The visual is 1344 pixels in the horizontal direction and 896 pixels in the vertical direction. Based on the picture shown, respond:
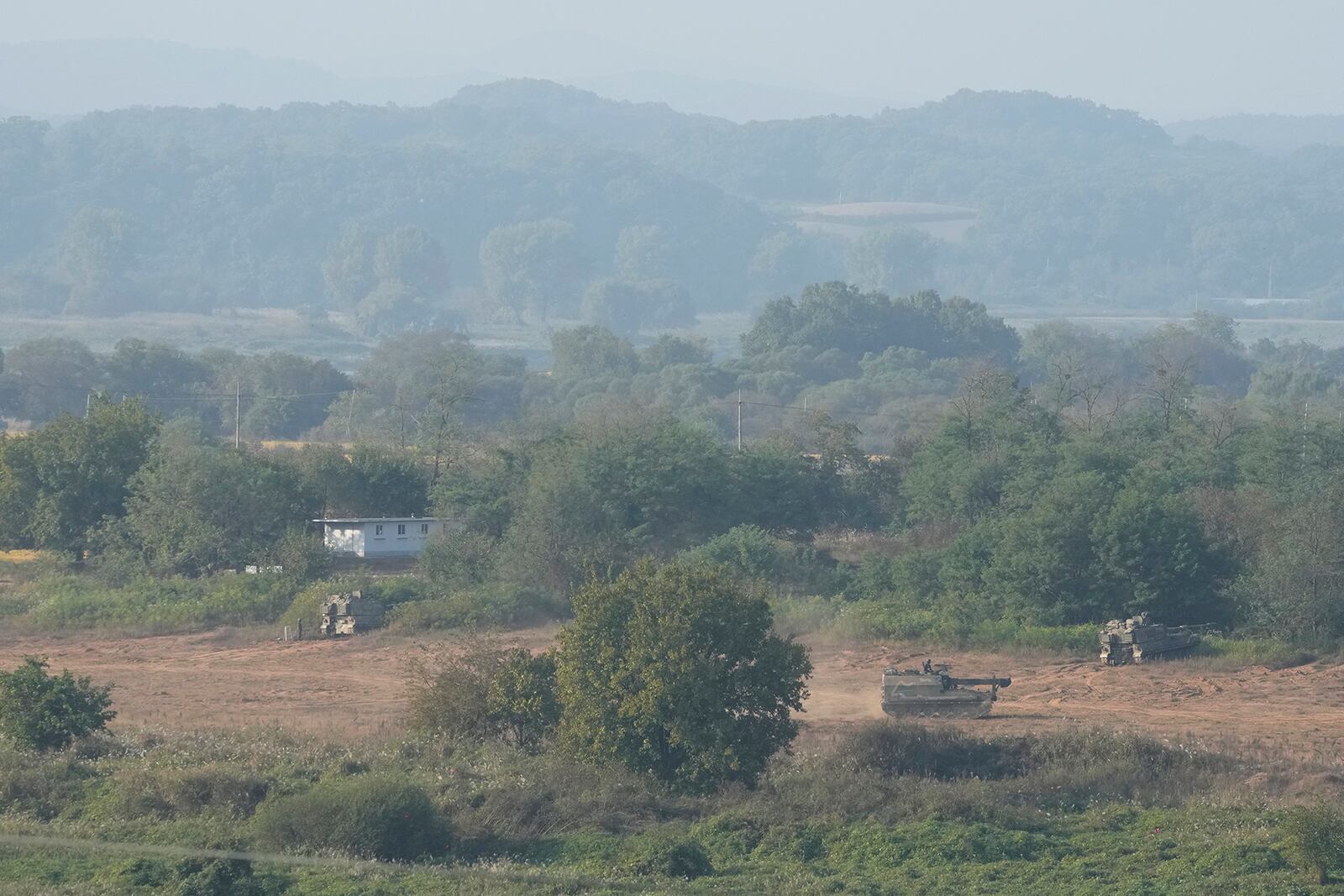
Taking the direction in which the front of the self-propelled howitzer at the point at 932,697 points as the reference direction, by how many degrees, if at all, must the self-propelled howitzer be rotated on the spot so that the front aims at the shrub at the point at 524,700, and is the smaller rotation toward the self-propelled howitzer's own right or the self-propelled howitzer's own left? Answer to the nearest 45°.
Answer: approximately 135° to the self-propelled howitzer's own right

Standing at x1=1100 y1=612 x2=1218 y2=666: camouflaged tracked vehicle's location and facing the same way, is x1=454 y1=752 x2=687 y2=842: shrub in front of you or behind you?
behind

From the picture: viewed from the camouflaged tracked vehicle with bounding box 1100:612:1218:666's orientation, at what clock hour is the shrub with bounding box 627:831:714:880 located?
The shrub is roughly at 5 o'clock from the camouflaged tracked vehicle.

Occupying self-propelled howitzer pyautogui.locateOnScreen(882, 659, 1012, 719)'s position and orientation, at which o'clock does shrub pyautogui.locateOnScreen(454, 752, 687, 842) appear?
The shrub is roughly at 4 o'clock from the self-propelled howitzer.

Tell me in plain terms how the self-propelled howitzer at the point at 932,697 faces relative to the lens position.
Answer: facing to the right of the viewer

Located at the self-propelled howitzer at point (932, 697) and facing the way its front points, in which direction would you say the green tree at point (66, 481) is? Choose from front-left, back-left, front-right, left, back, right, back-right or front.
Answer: back-left

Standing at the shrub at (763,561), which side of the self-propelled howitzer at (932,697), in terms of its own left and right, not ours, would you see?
left

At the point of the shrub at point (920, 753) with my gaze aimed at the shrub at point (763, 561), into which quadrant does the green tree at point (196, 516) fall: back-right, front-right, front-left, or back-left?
front-left

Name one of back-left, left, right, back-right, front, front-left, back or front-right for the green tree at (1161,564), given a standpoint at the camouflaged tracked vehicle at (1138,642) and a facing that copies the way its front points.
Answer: front-left

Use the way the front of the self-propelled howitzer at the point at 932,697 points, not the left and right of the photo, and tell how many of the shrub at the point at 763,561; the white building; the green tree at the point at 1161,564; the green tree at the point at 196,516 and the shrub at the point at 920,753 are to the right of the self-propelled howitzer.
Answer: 1

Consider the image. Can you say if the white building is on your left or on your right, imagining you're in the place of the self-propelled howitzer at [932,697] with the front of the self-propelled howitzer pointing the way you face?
on your left

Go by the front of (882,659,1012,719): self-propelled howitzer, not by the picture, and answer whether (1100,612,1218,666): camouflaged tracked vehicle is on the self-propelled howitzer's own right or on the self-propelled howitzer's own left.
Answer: on the self-propelled howitzer's own left

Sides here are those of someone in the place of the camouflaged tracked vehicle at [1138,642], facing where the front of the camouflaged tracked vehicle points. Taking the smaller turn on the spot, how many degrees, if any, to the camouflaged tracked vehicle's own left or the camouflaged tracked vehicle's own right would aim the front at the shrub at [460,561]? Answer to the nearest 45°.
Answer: approximately 135° to the camouflaged tracked vehicle's own left

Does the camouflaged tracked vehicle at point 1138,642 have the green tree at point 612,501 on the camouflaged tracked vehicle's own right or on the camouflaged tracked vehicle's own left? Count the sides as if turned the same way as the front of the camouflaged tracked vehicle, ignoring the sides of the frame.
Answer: on the camouflaged tracked vehicle's own left

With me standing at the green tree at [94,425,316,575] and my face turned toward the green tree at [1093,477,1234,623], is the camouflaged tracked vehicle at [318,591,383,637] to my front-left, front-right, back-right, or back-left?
front-right

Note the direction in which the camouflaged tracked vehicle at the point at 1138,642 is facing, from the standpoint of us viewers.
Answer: facing away from the viewer and to the right of the viewer

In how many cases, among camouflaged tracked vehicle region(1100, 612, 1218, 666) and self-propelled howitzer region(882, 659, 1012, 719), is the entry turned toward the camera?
0

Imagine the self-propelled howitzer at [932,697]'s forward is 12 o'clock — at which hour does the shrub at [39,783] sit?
The shrub is roughly at 5 o'clock from the self-propelled howitzer.
